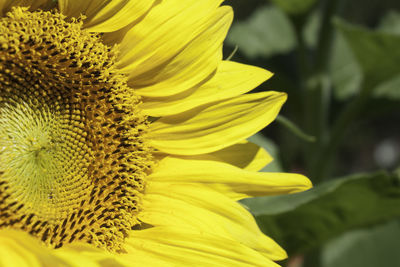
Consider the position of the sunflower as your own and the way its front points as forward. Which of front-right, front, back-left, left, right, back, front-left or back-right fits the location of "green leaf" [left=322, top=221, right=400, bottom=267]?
back-left

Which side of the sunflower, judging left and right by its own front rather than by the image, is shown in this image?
front
